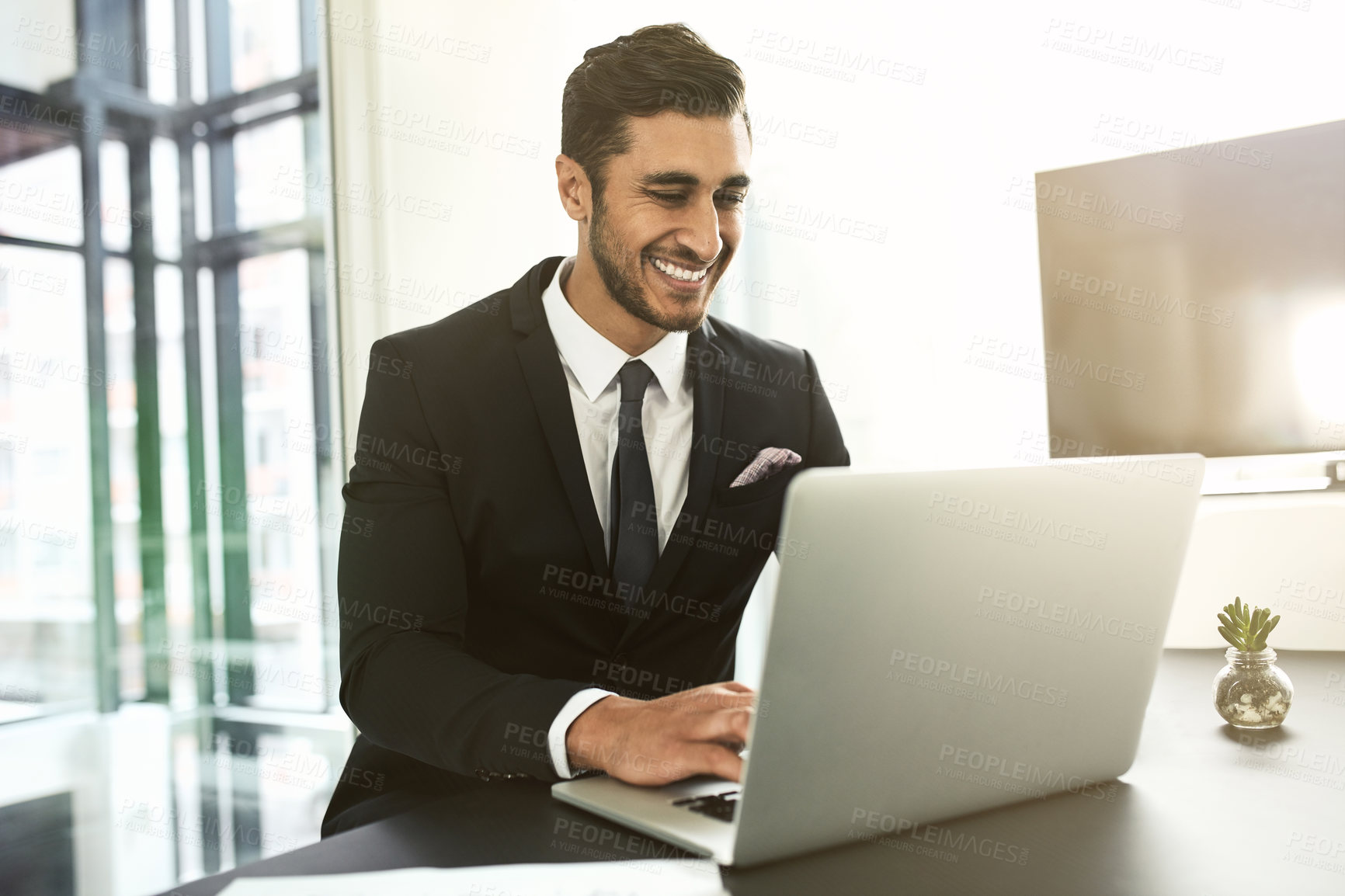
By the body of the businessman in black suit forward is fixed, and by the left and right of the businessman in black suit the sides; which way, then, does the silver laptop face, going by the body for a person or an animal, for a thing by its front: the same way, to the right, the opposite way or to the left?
the opposite way

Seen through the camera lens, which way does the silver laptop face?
facing away from the viewer and to the left of the viewer

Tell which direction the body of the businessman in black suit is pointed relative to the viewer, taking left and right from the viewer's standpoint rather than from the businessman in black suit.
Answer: facing the viewer and to the right of the viewer

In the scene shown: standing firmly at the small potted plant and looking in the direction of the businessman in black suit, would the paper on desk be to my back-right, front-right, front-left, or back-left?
front-left

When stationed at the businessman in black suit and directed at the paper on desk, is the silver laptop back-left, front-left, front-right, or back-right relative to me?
front-left

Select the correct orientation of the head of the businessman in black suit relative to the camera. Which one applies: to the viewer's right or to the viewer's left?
to the viewer's right

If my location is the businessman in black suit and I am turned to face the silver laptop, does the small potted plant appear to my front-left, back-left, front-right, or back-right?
front-left

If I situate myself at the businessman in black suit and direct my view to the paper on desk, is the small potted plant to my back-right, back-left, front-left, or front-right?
front-left
